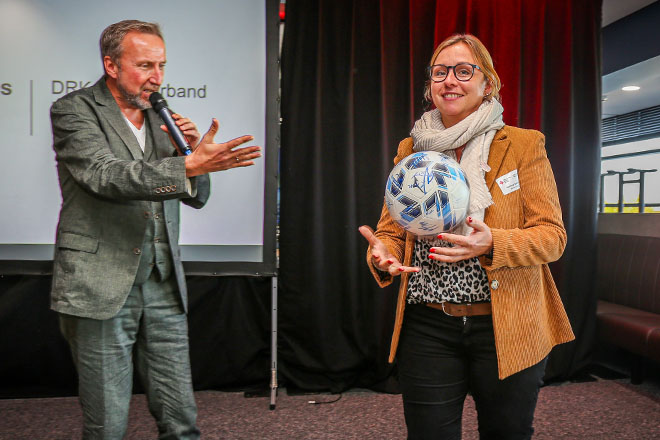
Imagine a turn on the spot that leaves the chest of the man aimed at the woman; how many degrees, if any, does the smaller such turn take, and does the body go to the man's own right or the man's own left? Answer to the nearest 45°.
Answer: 0° — they already face them

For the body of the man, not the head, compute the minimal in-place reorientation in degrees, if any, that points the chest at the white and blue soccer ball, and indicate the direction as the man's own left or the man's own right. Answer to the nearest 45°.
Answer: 0° — they already face it

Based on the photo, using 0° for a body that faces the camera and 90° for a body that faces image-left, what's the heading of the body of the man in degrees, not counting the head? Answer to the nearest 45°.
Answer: approximately 315°
